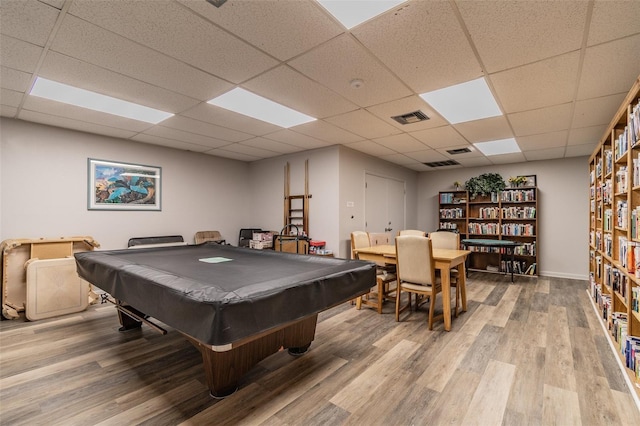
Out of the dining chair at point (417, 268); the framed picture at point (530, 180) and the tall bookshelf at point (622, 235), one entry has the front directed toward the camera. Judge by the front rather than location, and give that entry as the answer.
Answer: the framed picture

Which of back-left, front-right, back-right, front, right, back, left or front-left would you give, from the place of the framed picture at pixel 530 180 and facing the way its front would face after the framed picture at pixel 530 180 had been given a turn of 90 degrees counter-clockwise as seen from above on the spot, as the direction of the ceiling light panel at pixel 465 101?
right

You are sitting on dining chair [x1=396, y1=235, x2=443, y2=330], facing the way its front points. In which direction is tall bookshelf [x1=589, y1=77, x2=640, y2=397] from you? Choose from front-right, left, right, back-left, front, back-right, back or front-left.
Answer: front-right

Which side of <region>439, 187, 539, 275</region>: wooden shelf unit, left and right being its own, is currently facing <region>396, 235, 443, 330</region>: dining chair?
front

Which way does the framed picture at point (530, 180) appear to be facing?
toward the camera

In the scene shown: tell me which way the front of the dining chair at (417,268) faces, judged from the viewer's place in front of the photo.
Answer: facing away from the viewer and to the right of the viewer

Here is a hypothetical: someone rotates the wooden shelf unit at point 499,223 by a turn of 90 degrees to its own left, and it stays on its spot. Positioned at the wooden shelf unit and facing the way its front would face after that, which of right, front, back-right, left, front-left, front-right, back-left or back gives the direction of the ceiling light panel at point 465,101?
right

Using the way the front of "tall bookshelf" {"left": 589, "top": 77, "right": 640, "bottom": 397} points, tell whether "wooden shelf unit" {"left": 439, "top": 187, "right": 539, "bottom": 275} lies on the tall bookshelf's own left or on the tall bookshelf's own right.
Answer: on the tall bookshelf's own right

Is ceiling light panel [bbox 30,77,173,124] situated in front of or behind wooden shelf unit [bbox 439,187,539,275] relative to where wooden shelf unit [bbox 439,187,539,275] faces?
in front

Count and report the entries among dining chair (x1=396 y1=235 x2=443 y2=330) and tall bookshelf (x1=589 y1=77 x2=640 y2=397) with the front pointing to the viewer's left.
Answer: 1

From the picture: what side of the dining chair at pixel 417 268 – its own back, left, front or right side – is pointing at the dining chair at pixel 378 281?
left

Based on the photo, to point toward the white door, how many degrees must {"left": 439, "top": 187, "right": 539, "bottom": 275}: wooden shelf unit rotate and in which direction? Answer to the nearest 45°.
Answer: approximately 45° to its right

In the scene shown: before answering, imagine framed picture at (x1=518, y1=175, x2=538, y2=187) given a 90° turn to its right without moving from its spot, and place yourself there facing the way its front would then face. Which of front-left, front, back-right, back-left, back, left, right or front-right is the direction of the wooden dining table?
left

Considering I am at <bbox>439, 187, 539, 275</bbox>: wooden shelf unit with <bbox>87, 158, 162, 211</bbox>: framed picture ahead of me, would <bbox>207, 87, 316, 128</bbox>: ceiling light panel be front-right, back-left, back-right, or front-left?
front-left
